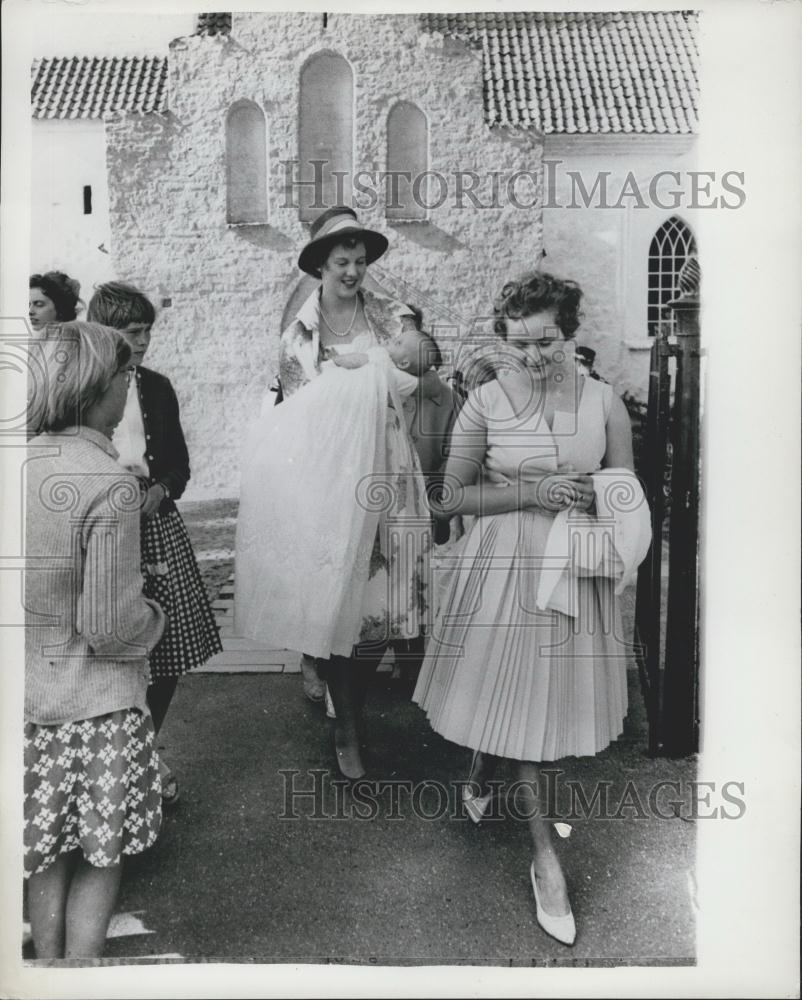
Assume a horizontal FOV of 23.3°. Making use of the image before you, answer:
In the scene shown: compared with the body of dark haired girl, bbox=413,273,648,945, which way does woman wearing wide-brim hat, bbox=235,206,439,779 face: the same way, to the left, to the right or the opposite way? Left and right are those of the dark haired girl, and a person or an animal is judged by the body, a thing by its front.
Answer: the same way

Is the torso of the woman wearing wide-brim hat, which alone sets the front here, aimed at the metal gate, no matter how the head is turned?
no

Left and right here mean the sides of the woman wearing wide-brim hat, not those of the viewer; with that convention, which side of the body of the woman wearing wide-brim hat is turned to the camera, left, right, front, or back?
front

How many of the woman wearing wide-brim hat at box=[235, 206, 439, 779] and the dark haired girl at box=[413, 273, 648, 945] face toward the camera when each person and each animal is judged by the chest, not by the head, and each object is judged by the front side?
2

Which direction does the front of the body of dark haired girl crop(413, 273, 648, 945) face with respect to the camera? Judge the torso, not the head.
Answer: toward the camera
